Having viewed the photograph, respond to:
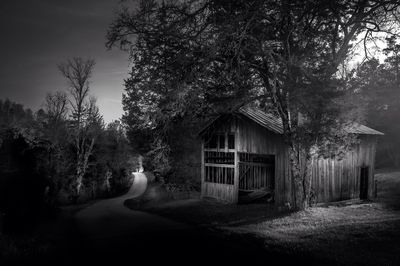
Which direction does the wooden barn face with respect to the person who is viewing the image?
facing the viewer and to the left of the viewer

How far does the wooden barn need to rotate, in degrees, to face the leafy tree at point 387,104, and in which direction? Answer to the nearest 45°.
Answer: approximately 180°
